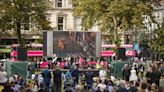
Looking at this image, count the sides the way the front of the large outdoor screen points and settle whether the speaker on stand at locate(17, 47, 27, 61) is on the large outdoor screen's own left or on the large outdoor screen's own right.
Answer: on the large outdoor screen's own right

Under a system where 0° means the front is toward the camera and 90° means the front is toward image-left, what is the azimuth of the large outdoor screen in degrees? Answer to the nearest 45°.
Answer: approximately 0°

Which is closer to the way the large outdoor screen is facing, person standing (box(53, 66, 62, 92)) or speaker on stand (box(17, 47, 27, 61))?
the person standing

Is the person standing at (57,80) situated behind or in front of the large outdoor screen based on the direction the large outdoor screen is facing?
in front
